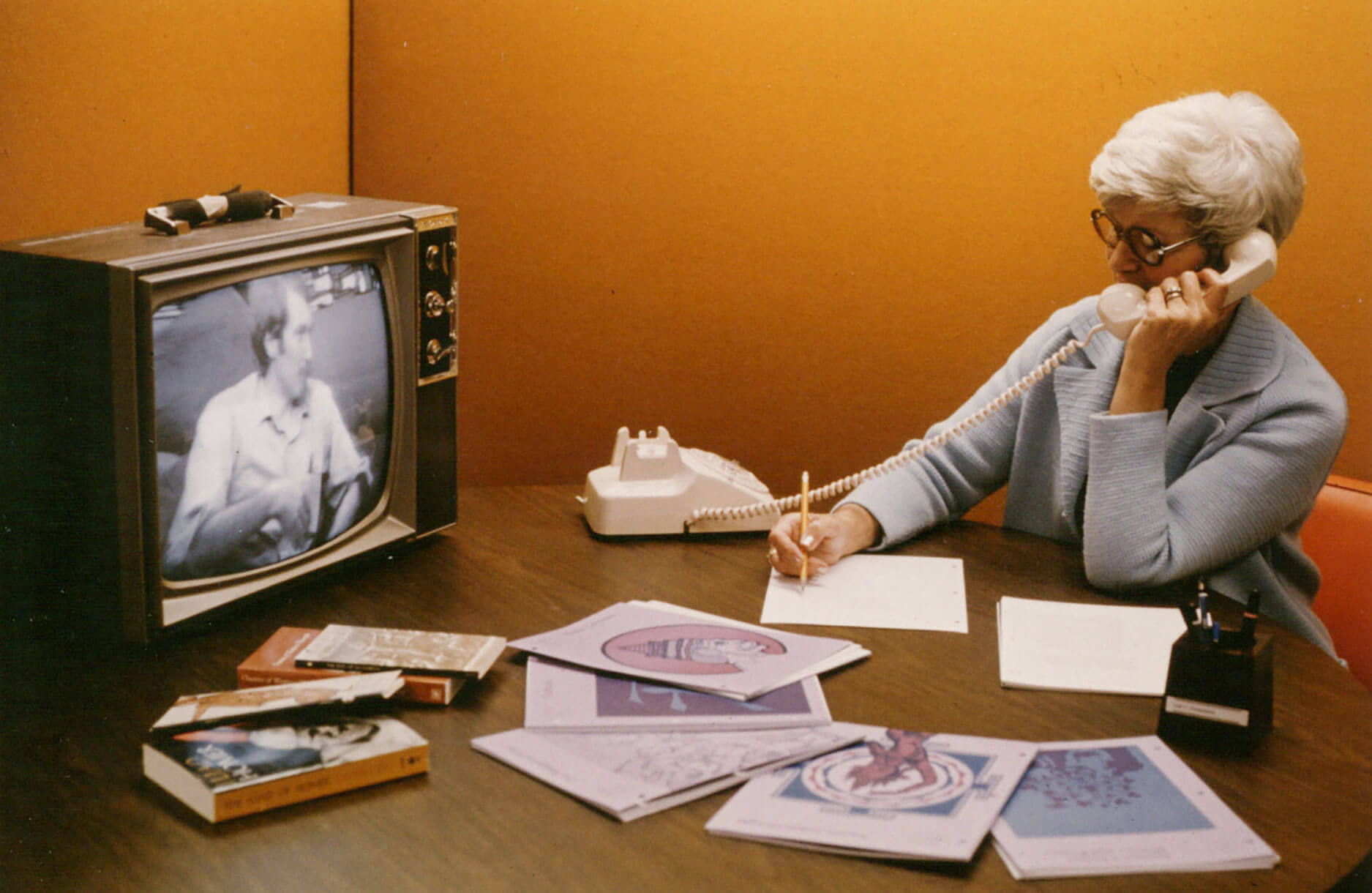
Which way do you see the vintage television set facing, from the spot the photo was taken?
facing the viewer and to the right of the viewer

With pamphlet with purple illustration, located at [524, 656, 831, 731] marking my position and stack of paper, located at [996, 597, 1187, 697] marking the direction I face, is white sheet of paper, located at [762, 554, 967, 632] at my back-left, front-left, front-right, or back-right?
front-left

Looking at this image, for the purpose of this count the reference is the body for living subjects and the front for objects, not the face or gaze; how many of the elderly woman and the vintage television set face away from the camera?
0

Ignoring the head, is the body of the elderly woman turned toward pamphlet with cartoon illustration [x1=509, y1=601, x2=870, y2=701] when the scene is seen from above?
yes

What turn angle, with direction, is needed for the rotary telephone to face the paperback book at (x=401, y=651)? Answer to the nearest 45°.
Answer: approximately 90° to its right

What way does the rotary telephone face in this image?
to the viewer's right

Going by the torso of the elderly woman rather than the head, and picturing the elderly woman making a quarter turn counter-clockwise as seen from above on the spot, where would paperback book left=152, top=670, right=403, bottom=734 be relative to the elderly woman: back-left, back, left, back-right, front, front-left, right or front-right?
right

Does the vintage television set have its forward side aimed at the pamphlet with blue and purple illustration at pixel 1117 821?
yes

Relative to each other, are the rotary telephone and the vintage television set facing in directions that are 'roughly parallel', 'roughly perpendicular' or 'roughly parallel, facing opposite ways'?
roughly parallel

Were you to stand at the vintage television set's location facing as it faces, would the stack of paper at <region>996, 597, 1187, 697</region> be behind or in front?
in front

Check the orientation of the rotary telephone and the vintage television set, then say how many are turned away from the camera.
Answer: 0

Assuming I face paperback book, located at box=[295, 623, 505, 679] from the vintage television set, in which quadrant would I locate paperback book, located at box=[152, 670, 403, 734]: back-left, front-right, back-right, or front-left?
front-right

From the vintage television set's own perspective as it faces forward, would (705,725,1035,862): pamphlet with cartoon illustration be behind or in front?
in front

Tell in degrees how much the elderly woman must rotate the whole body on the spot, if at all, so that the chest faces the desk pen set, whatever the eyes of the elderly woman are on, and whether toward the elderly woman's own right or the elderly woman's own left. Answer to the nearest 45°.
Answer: approximately 45° to the elderly woman's own left
